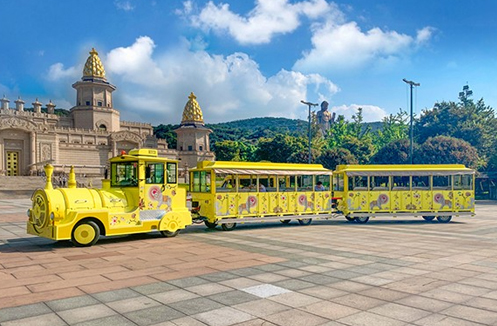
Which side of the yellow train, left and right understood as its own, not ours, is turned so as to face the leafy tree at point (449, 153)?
back

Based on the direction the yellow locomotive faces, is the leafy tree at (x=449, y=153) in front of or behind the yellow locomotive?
behind

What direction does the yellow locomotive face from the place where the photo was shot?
facing the viewer and to the left of the viewer

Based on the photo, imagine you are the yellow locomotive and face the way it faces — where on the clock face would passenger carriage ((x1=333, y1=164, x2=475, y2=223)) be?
The passenger carriage is roughly at 7 o'clock from the yellow locomotive.
